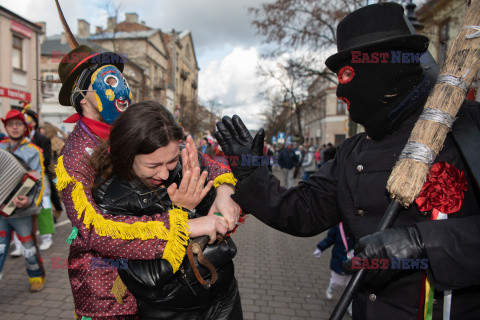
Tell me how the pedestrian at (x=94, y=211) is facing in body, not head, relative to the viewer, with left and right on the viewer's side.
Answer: facing to the right of the viewer

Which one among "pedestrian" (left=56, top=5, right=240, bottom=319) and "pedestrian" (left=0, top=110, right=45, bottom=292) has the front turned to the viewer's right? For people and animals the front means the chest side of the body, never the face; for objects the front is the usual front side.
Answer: "pedestrian" (left=56, top=5, right=240, bottom=319)

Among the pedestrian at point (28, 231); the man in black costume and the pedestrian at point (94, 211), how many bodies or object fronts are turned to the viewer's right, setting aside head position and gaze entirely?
1

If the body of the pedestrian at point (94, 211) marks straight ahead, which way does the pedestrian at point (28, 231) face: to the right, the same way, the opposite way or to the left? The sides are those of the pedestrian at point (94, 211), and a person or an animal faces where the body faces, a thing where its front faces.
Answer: to the right

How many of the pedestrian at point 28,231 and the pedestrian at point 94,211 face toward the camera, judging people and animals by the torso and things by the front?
1

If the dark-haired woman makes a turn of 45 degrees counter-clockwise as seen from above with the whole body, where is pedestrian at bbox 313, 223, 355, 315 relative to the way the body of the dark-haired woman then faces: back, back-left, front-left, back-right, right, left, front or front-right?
front-left

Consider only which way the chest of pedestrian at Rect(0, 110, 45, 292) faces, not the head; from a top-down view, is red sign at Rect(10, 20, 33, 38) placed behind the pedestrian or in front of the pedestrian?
behind

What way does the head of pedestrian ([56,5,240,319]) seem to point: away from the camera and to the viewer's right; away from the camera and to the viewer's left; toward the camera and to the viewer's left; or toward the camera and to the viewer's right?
toward the camera and to the viewer's right

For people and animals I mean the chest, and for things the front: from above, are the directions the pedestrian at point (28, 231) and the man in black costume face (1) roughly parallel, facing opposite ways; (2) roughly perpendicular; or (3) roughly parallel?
roughly perpendicular

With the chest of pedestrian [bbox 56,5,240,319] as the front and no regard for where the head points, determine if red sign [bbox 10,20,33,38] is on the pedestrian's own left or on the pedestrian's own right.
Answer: on the pedestrian's own left

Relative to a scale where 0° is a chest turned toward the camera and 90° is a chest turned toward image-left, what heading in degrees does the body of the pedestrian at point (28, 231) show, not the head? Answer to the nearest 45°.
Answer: approximately 0°

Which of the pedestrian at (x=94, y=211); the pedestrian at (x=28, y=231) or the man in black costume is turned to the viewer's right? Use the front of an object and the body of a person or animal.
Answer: the pedestrian at (x=94, y=211)
